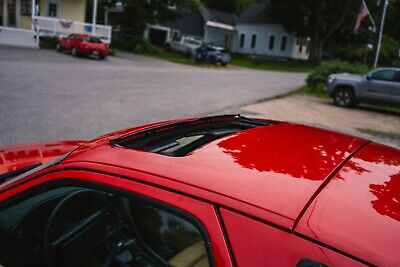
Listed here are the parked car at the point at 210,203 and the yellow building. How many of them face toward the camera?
1

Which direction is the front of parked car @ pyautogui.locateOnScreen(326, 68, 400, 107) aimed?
to the viewer's left

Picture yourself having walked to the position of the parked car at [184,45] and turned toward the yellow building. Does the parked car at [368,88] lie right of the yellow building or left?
left

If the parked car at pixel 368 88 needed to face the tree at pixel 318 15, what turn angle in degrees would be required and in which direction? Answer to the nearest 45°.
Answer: approximately 90° to its right

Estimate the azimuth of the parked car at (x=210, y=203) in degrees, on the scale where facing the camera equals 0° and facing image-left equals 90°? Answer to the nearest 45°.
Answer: approximately 135°

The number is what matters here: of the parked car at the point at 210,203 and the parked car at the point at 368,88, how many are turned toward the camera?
0

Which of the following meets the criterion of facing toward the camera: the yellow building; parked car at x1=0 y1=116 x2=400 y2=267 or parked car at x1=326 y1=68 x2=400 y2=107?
the yellow building

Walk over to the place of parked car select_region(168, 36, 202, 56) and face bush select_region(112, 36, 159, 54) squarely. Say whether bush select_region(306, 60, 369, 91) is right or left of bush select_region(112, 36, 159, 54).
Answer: left

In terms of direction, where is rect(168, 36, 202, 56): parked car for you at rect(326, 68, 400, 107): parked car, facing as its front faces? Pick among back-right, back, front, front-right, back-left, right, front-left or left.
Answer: front-right

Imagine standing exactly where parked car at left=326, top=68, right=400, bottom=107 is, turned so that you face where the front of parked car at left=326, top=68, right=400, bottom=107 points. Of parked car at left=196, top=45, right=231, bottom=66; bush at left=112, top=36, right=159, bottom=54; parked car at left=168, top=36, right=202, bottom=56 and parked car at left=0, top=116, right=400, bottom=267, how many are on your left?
1

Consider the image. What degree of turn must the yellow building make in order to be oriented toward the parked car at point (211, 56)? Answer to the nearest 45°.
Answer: approximately 90° to its left
